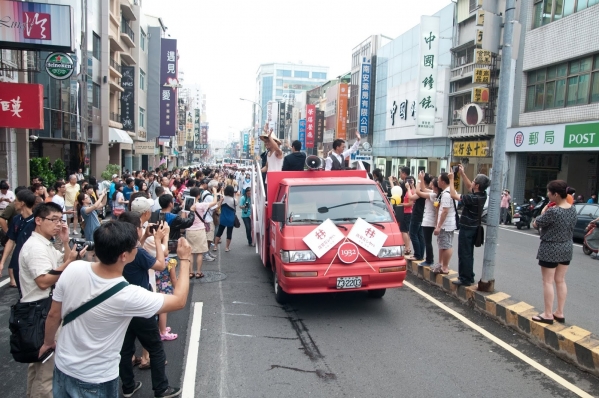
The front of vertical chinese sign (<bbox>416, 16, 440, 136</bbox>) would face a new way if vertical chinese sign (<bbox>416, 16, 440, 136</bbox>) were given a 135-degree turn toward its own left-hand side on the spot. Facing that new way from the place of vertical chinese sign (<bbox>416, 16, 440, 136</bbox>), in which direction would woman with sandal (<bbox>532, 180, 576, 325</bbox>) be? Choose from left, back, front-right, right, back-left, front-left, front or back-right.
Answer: back-right

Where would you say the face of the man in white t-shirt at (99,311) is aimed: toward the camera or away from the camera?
away from the camera

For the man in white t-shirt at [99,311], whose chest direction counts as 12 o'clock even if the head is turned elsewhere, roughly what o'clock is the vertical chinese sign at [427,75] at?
The vertical chinese sign is roughly at 12 o'clock from the man in white t-shirt.

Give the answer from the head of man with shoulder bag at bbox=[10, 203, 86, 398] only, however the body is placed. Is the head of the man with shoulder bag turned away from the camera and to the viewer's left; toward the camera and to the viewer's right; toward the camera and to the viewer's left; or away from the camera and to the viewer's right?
toward the camera and to the viewer's right

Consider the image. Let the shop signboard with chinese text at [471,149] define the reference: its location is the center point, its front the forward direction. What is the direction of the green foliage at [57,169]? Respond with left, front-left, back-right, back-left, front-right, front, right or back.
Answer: front-right

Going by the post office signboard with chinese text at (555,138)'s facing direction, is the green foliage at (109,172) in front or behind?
in front

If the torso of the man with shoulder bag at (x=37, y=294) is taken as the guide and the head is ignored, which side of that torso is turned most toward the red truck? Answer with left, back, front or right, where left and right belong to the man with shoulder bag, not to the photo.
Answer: front

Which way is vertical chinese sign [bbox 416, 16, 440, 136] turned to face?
toward the camera

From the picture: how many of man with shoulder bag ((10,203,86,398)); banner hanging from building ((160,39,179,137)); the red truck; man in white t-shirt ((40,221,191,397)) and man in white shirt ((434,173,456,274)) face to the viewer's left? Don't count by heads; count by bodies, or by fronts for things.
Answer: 1

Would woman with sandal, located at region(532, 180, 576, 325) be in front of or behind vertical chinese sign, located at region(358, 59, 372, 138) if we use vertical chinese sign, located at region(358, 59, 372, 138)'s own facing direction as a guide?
in front

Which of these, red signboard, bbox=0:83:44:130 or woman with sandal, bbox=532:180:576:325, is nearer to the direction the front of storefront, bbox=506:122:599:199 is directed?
the red signboard
